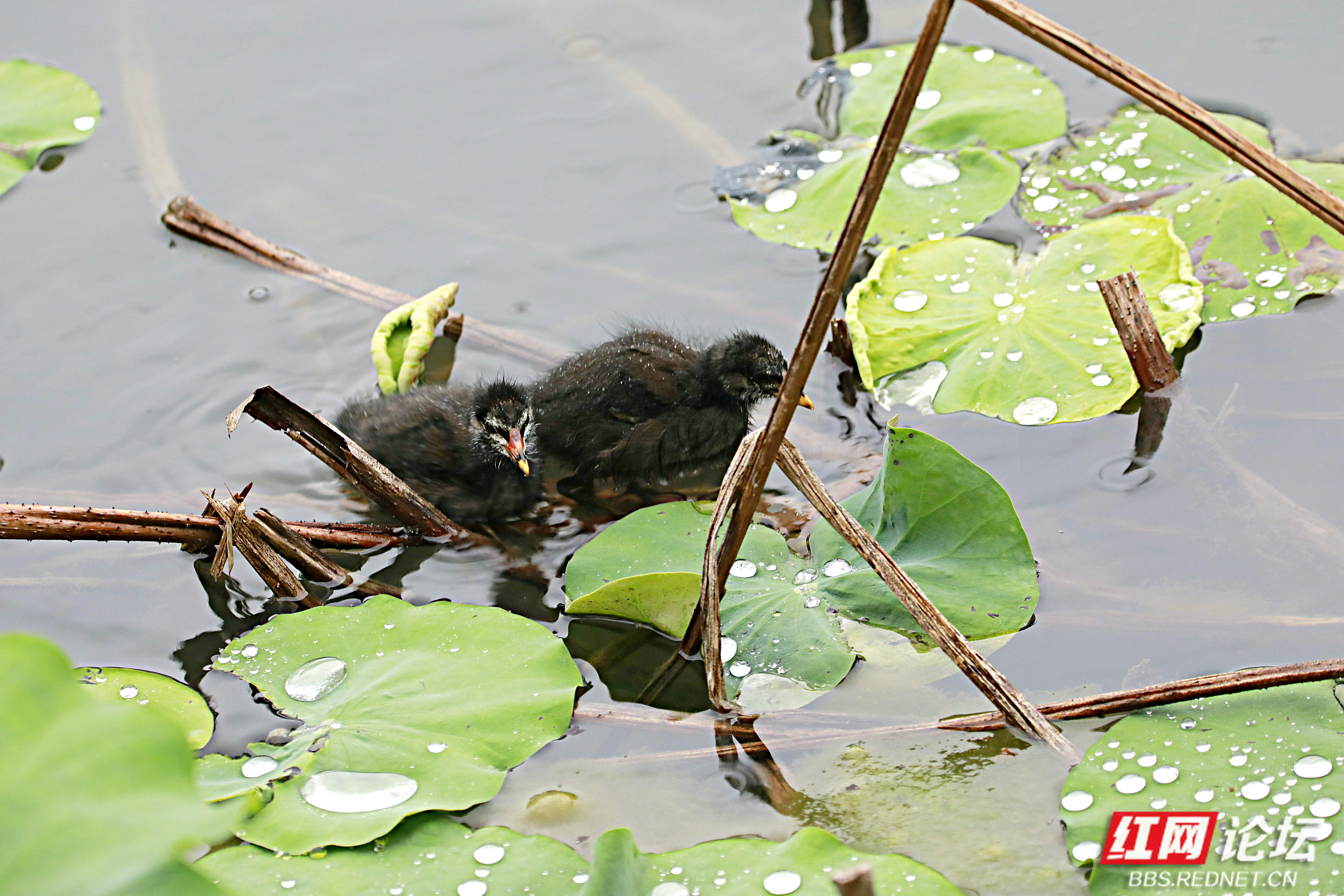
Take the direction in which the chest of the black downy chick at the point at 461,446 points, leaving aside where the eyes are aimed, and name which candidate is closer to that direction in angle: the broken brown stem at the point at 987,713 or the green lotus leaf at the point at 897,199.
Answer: the broken brown stem

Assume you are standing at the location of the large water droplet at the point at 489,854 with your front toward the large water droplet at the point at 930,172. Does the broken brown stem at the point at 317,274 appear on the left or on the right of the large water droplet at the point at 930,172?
left

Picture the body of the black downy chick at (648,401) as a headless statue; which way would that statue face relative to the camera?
to the viewer's right

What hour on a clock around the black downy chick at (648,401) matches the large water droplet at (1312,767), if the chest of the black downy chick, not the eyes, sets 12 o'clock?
The large water droplet is roughly at 2 o'clock from the black downy chick.

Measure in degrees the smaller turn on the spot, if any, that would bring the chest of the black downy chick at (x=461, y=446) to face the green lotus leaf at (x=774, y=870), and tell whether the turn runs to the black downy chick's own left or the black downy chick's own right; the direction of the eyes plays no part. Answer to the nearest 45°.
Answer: approximately 45° to the black downy chick's own right

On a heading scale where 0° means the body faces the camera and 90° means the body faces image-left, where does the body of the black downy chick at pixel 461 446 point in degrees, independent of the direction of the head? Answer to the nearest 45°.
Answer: approximately 315°

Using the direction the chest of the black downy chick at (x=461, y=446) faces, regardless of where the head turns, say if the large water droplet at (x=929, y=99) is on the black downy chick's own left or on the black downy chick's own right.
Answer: on the black downy chick's own left

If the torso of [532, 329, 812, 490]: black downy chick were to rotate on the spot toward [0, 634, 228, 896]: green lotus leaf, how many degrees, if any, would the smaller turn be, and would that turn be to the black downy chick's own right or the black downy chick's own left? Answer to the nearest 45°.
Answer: approximately 90° to the black downy chick's own right
